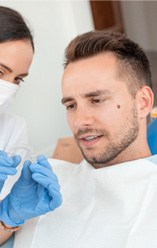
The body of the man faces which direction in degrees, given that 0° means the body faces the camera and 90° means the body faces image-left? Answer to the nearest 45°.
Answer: approximately 45°

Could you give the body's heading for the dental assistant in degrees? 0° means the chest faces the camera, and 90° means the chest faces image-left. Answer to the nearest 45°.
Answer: approximately 315°

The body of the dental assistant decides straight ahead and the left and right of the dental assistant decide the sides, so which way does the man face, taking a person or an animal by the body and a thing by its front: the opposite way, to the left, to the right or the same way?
to the right

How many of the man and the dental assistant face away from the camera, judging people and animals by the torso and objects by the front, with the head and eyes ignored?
0

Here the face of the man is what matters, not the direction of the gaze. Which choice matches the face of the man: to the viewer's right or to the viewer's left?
to the viewer's left
